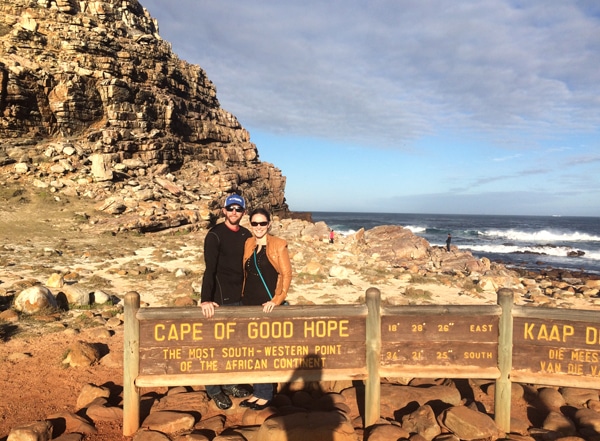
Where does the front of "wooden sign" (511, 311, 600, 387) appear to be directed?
toward the camera

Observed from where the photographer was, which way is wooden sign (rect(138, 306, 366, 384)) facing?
facing the viewer

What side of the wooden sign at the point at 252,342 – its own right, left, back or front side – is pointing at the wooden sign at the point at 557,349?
left

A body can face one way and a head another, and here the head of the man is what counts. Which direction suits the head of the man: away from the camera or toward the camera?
toward the camera

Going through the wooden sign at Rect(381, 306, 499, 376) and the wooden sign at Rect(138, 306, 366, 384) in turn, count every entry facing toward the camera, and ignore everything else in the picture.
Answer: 2

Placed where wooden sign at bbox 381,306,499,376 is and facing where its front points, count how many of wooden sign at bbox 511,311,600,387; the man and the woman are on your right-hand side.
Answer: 2

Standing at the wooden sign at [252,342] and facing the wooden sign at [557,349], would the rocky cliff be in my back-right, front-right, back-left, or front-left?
back-left

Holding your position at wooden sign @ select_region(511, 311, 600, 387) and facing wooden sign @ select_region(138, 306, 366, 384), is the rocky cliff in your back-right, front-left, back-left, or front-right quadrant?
front-right

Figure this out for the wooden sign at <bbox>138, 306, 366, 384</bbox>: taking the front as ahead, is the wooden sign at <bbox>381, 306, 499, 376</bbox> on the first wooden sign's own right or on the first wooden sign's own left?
on the first wooden sign's own left

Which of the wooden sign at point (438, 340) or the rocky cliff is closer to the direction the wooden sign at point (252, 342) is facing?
the wooden sign

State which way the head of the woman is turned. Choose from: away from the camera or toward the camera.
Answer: toward the camera
